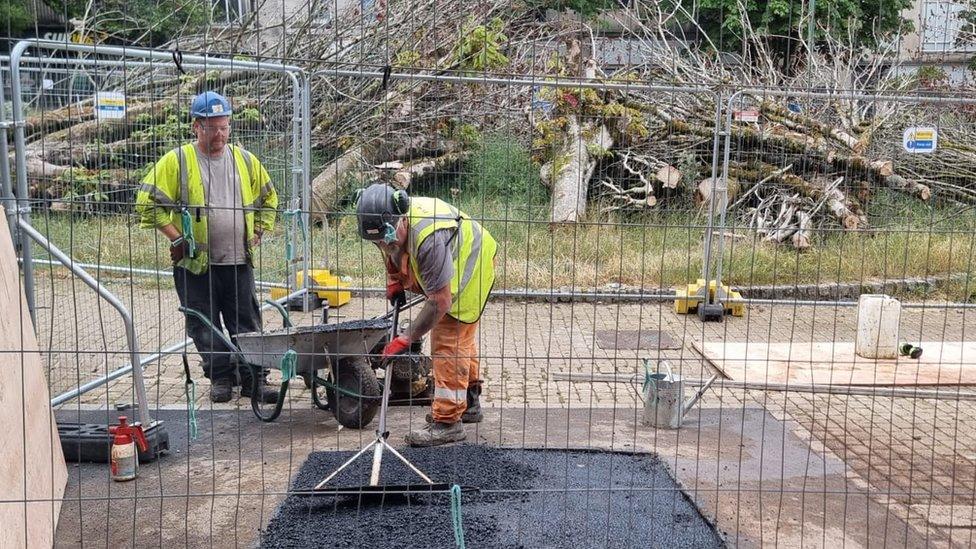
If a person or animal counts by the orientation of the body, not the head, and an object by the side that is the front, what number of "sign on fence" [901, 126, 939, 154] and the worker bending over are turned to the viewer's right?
0

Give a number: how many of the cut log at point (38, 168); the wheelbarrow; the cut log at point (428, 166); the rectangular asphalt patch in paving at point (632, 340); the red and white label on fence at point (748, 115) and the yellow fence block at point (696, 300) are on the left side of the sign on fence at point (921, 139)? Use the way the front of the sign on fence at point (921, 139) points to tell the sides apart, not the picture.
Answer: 0

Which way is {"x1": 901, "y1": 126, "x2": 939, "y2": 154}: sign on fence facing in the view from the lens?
facing the viewer

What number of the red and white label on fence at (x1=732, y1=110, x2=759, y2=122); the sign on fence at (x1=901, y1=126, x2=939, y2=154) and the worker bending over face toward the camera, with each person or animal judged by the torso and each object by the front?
2

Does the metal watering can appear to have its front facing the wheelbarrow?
no

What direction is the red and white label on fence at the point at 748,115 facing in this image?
toward the camera

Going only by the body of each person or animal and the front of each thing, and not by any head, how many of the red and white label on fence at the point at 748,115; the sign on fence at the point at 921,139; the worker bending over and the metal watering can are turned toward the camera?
2

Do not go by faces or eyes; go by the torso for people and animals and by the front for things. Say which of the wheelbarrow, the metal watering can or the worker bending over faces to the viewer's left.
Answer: the worker bending over

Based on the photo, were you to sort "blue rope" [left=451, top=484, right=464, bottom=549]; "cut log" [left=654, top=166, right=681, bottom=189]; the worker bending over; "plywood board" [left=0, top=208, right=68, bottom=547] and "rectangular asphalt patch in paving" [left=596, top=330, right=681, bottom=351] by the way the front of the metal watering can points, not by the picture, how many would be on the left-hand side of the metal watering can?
2

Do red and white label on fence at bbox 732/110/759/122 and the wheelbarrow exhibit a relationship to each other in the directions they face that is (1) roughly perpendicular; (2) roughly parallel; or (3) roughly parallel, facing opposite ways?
roughly perpendicular

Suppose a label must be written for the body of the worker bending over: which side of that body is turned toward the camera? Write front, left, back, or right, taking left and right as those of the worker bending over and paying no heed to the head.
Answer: left

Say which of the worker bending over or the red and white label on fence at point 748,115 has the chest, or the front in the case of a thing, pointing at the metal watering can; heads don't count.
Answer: the red and white label on fence

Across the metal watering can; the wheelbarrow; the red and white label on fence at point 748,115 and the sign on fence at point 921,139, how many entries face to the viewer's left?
0

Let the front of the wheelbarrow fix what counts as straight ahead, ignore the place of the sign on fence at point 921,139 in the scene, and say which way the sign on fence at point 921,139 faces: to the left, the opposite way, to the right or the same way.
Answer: to the right

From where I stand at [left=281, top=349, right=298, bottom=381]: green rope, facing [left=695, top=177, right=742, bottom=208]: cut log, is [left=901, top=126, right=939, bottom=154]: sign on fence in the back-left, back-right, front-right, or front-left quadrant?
front-right

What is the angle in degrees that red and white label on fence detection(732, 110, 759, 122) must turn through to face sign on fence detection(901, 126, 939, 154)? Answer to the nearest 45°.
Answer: approximately 90° to its left

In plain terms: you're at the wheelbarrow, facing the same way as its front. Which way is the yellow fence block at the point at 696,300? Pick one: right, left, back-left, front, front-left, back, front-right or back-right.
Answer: left

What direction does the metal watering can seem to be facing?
to the viewer's right

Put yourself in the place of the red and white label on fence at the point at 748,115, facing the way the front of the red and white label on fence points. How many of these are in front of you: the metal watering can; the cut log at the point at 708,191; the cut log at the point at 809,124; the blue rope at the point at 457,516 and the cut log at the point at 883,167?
2

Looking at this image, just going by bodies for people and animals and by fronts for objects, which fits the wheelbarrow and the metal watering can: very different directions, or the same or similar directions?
same or similar directions

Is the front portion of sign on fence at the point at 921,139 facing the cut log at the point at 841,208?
no
